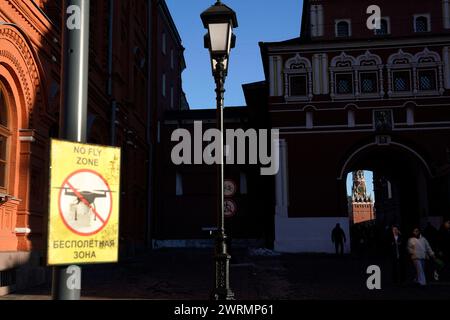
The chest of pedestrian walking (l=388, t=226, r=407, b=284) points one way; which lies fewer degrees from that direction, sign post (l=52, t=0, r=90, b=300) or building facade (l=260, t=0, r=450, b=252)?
the sign post

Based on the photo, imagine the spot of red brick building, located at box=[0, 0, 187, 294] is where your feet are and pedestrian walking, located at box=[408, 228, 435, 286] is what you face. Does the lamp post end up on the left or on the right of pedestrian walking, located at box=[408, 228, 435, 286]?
right

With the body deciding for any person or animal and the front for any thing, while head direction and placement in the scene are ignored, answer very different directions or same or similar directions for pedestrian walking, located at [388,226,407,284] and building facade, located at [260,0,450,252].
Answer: same or similar directions

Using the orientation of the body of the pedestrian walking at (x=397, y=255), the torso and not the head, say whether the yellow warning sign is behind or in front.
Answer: in front

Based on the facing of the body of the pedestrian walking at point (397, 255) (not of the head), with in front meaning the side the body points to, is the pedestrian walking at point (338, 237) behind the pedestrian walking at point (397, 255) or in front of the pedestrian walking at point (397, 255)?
behind

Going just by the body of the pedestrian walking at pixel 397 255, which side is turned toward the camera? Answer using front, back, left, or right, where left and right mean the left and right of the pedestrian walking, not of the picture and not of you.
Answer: front

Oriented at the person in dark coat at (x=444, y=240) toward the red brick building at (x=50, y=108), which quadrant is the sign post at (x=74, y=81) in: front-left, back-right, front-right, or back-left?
front-left

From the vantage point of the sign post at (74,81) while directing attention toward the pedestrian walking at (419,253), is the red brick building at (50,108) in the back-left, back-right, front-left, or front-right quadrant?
front-left

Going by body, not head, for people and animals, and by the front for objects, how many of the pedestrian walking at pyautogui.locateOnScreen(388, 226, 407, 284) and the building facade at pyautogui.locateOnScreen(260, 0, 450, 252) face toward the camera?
2

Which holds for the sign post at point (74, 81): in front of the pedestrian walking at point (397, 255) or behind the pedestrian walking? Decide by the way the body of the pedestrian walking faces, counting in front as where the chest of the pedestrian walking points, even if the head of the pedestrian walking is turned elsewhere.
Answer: in front

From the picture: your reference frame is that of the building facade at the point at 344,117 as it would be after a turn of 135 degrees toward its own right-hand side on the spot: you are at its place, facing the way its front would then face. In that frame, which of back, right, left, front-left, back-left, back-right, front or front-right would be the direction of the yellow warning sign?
back-left

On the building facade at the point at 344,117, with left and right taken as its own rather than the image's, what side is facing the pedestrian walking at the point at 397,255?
front

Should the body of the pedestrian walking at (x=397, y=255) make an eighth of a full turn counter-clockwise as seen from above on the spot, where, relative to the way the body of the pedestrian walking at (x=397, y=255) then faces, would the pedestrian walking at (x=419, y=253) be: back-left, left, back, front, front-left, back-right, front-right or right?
front

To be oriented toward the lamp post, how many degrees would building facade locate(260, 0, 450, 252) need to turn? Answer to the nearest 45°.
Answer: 0° — it already faces it

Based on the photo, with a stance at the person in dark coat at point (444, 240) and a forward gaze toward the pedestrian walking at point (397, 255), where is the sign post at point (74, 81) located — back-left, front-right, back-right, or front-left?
front-left

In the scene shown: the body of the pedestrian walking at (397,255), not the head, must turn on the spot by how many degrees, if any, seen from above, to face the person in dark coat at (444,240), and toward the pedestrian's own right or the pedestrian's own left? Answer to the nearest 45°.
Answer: approximately 135° to the pedestrian's own left
